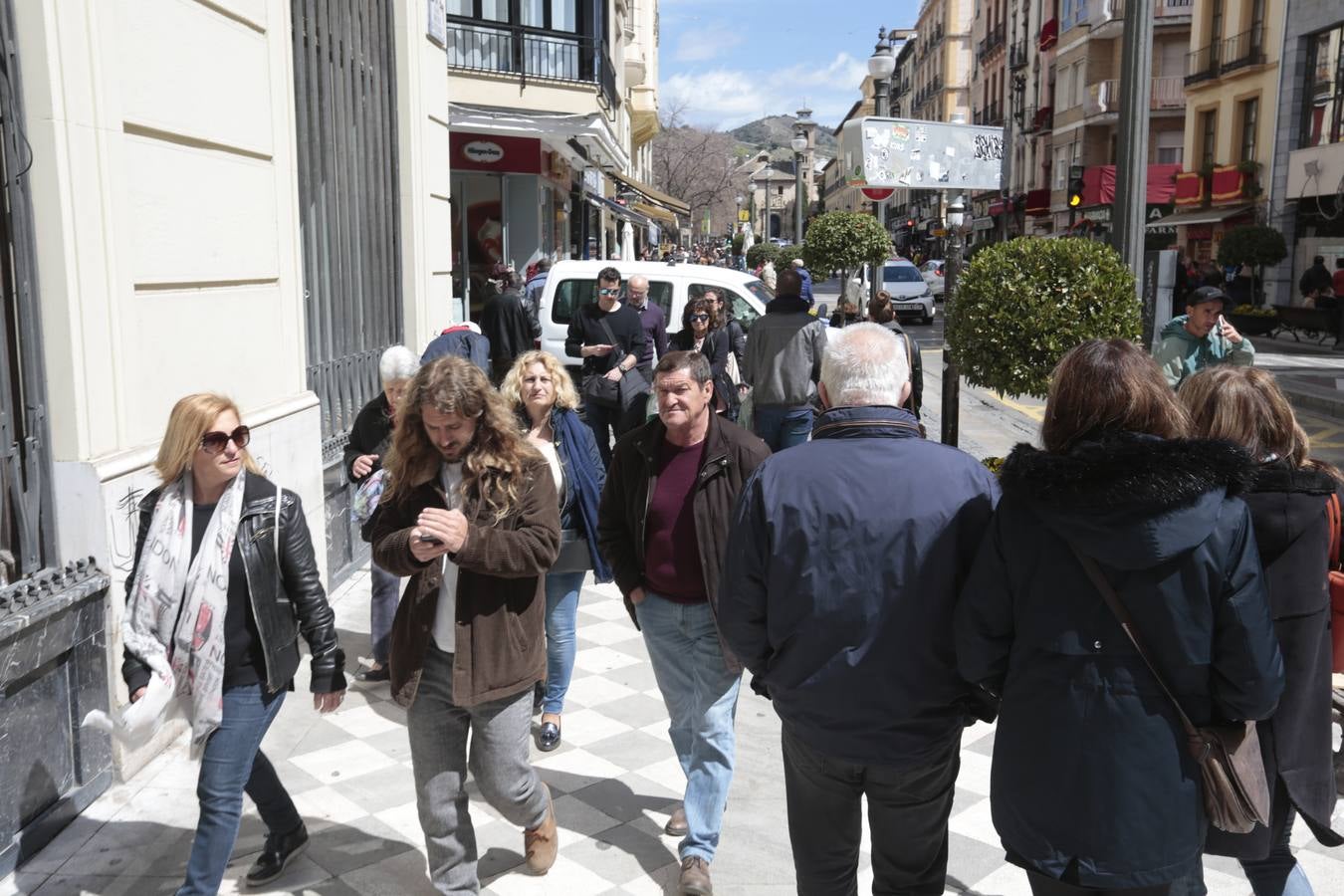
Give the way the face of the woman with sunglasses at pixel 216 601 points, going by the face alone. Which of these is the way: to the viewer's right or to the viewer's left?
to the viewer's right

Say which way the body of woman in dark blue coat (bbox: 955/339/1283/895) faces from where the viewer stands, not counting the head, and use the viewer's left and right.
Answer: facing away from the viewer

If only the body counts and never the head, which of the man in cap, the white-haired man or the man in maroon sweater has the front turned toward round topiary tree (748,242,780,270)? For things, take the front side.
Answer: the white-haired man

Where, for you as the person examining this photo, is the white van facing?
facing to the right of the viewer

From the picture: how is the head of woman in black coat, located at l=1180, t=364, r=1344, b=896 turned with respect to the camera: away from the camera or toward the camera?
away from the camera

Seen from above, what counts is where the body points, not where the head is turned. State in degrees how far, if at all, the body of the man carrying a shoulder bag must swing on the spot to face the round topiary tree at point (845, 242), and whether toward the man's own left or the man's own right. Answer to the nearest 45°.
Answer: approximately 180°

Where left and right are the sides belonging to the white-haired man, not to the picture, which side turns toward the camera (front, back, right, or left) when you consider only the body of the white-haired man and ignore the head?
back

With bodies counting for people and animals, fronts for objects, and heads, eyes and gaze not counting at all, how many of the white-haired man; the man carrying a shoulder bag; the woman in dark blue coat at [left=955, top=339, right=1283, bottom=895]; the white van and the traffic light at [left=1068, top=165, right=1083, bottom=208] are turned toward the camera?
2

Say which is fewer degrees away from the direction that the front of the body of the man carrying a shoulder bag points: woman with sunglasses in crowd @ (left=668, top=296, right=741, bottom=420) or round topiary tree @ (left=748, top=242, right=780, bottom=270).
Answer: the woman with sunglasses in crowd

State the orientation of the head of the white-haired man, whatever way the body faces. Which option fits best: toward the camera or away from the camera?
away from the camera

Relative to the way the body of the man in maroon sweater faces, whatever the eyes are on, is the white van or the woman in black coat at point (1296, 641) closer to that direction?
the woman in black coat

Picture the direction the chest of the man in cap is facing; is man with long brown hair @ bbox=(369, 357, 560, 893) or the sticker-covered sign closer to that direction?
the man with long brown hair

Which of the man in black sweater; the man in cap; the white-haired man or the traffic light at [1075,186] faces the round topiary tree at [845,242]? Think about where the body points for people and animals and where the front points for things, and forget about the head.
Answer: the white-haired man
